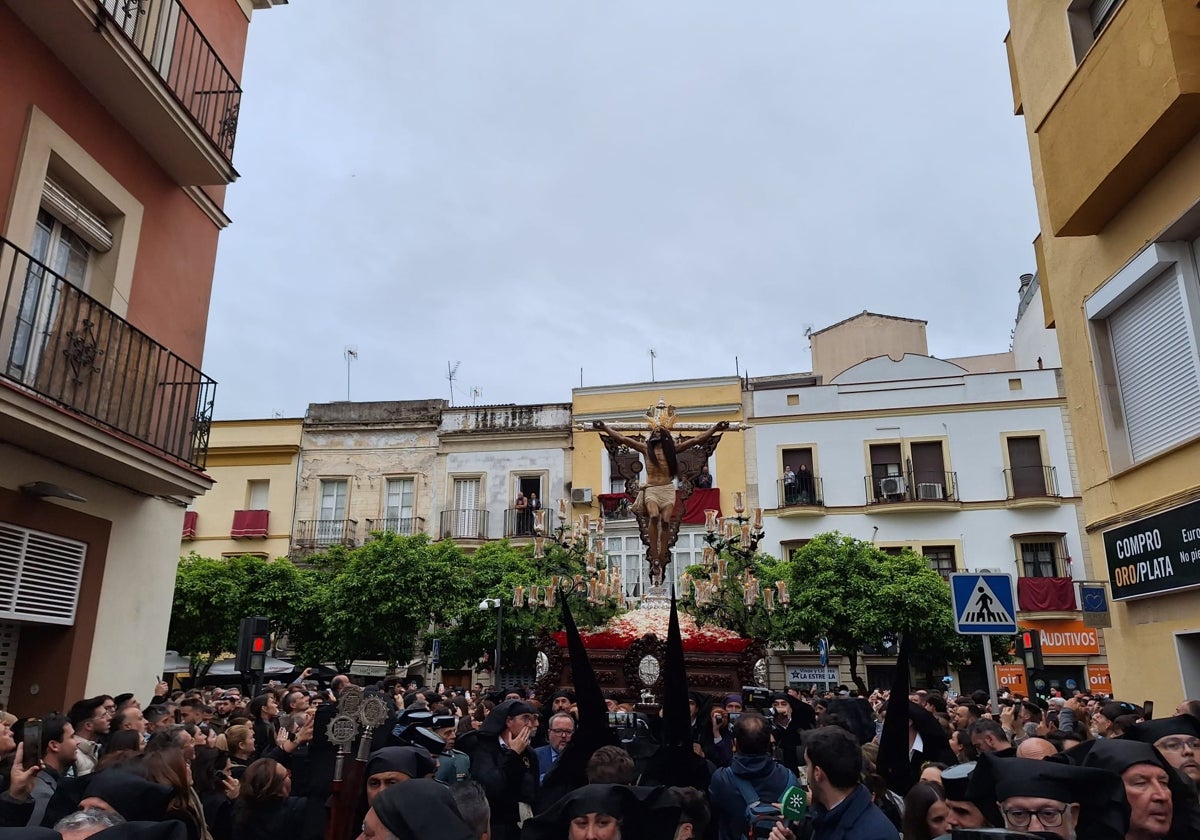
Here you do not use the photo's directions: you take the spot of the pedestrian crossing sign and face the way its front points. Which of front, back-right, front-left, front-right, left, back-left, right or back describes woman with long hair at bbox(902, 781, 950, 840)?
front

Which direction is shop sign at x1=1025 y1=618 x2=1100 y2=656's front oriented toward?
toward the camera

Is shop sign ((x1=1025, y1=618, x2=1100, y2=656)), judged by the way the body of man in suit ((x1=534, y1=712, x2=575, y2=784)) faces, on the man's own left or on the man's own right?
on the man's own left

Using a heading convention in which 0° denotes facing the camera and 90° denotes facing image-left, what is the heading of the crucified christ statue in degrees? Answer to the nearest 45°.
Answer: approximately 0°

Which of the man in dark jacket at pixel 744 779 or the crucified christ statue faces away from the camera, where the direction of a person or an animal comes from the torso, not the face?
the man in dark jacket

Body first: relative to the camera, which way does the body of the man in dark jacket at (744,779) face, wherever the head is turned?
away from the camera

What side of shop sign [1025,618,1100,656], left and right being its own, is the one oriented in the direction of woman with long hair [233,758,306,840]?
front

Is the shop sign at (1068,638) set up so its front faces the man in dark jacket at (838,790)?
yes

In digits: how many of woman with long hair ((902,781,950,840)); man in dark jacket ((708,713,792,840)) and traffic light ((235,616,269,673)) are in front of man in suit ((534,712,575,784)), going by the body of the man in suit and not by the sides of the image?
2

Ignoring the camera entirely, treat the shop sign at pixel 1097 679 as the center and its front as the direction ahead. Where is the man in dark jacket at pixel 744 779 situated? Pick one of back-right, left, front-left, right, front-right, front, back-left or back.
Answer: front

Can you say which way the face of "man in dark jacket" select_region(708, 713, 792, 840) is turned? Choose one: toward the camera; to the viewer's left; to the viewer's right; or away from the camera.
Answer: away from the camera

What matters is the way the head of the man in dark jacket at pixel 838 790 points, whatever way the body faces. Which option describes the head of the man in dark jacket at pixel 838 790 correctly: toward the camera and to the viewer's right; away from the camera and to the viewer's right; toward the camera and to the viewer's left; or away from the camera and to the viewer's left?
away from the camera and to the viewer's left

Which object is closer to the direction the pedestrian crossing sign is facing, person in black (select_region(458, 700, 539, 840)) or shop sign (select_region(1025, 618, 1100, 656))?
the person in black

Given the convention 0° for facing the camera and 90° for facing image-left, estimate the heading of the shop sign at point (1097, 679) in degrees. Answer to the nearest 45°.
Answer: approximately 0°

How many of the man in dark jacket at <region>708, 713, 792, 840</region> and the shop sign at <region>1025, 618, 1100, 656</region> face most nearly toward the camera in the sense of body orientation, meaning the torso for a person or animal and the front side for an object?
1

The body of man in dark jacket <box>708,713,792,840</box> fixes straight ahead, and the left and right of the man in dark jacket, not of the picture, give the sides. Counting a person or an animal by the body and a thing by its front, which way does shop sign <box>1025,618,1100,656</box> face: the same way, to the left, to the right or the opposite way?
the opposite way

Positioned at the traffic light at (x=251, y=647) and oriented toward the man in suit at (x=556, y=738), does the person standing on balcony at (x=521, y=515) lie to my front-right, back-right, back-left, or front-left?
back-left

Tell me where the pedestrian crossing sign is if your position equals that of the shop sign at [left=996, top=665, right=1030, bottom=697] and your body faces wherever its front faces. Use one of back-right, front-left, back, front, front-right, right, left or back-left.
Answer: front

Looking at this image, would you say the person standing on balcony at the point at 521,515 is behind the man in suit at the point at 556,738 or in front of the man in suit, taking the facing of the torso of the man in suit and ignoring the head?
behind

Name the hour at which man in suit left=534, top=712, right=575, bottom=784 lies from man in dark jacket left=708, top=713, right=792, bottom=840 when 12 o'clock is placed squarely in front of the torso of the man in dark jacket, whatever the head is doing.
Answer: The man in suit is roughly at 10 o'clock from the man in dark jacket.

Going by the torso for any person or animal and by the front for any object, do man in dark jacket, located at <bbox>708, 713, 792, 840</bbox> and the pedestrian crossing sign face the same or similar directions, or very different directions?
very different directions
